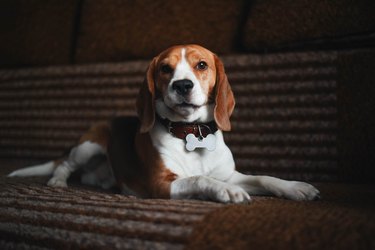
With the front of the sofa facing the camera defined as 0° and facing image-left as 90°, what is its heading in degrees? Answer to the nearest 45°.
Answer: approximately 0°
